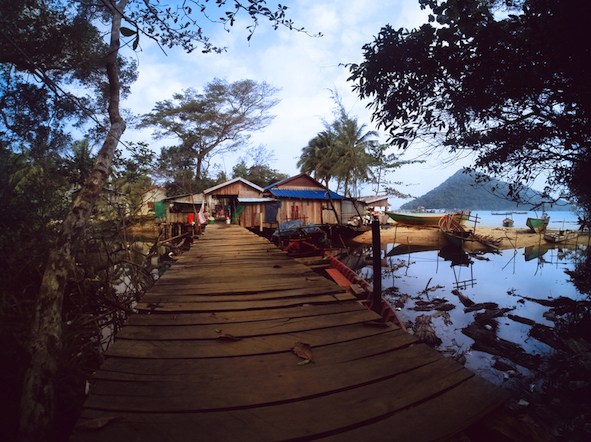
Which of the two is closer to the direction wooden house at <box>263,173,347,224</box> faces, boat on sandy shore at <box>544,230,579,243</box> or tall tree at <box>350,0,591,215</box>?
the tall tree

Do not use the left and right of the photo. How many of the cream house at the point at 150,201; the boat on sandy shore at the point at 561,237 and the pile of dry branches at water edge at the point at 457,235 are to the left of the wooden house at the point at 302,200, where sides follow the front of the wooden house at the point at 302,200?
2

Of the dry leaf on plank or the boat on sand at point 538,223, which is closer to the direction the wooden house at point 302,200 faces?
the dry leaf on plank

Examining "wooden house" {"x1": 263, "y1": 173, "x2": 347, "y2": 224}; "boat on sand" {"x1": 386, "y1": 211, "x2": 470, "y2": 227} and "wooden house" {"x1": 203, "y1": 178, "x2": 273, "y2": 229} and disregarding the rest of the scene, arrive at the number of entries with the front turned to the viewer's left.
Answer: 1

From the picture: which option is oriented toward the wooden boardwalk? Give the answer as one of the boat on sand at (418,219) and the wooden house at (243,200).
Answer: the wooden house

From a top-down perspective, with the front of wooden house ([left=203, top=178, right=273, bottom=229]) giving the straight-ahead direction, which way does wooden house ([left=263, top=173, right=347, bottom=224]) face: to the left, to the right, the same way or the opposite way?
the same way

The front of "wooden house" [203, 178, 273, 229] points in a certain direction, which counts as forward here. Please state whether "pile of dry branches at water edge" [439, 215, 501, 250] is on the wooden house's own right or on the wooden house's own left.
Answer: on the wooden house's own left

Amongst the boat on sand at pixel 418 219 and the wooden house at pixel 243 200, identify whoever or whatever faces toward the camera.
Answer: the wooden house

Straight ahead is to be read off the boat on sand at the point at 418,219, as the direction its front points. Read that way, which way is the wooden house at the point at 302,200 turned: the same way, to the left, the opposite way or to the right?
to the left

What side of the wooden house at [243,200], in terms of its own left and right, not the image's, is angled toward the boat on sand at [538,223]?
left

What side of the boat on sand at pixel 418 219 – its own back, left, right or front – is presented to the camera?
left

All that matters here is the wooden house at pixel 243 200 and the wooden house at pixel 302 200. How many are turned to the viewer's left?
0

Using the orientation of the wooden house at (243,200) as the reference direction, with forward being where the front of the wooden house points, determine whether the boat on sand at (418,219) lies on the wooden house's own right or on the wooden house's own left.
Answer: on the wooden house's own left

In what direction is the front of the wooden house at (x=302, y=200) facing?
toward the camera

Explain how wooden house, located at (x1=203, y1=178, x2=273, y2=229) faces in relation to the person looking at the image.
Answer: facing the viewer
